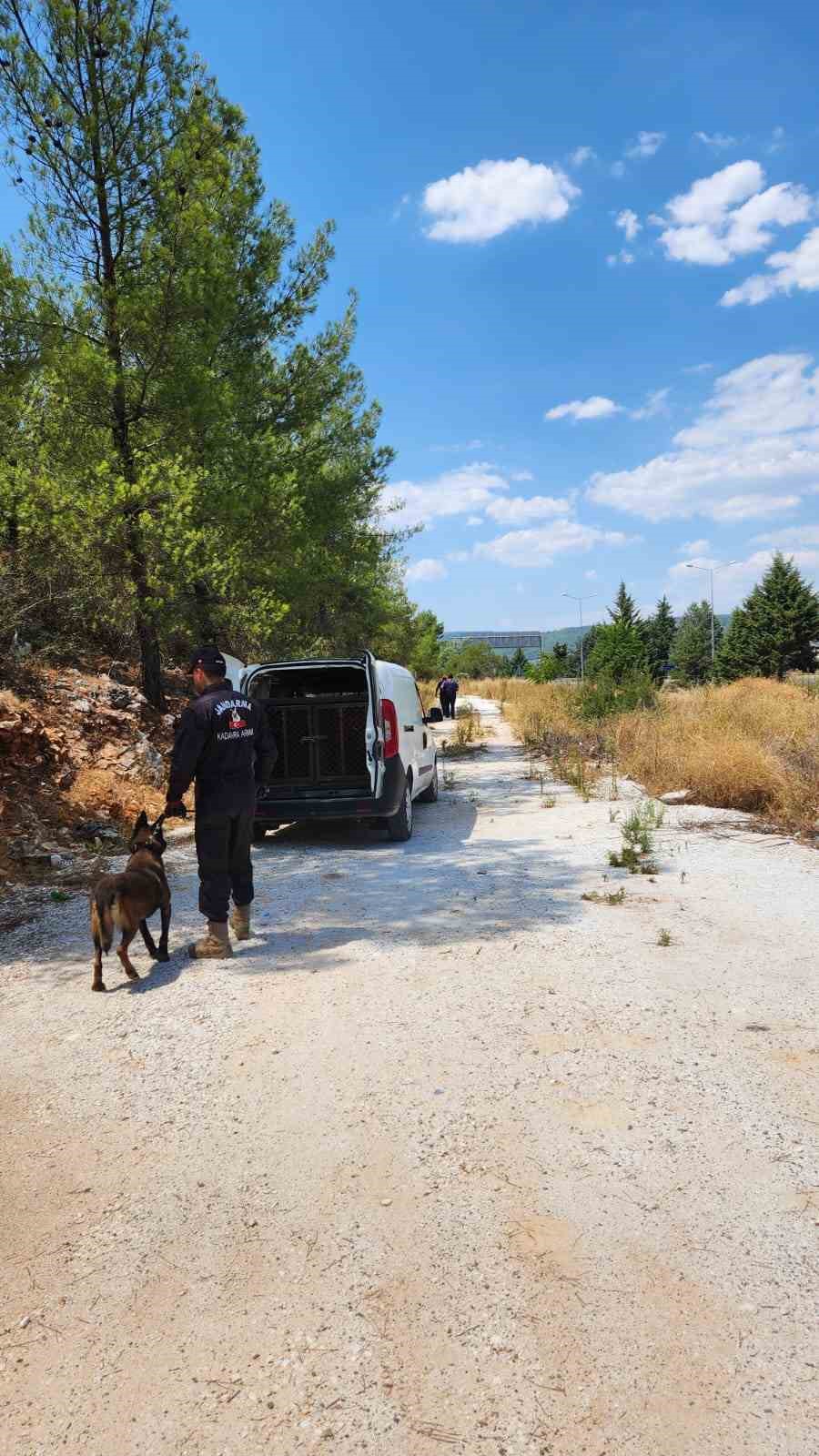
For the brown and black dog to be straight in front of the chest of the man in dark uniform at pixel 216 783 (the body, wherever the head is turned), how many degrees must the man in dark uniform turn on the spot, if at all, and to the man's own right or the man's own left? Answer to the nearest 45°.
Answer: approximately 90° to the man's own left

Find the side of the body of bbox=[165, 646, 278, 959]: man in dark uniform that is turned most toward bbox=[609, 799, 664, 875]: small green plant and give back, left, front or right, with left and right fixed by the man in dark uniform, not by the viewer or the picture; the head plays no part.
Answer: right

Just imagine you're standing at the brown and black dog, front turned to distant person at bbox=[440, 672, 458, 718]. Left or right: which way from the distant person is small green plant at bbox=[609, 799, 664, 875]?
right

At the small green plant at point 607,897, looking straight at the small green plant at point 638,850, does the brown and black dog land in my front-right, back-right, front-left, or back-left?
back-left

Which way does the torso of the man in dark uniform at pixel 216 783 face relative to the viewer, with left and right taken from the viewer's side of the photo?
facing away from the viewer and to the left of the viewer

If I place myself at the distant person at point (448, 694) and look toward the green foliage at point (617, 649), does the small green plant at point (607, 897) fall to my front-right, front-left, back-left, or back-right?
back-right
